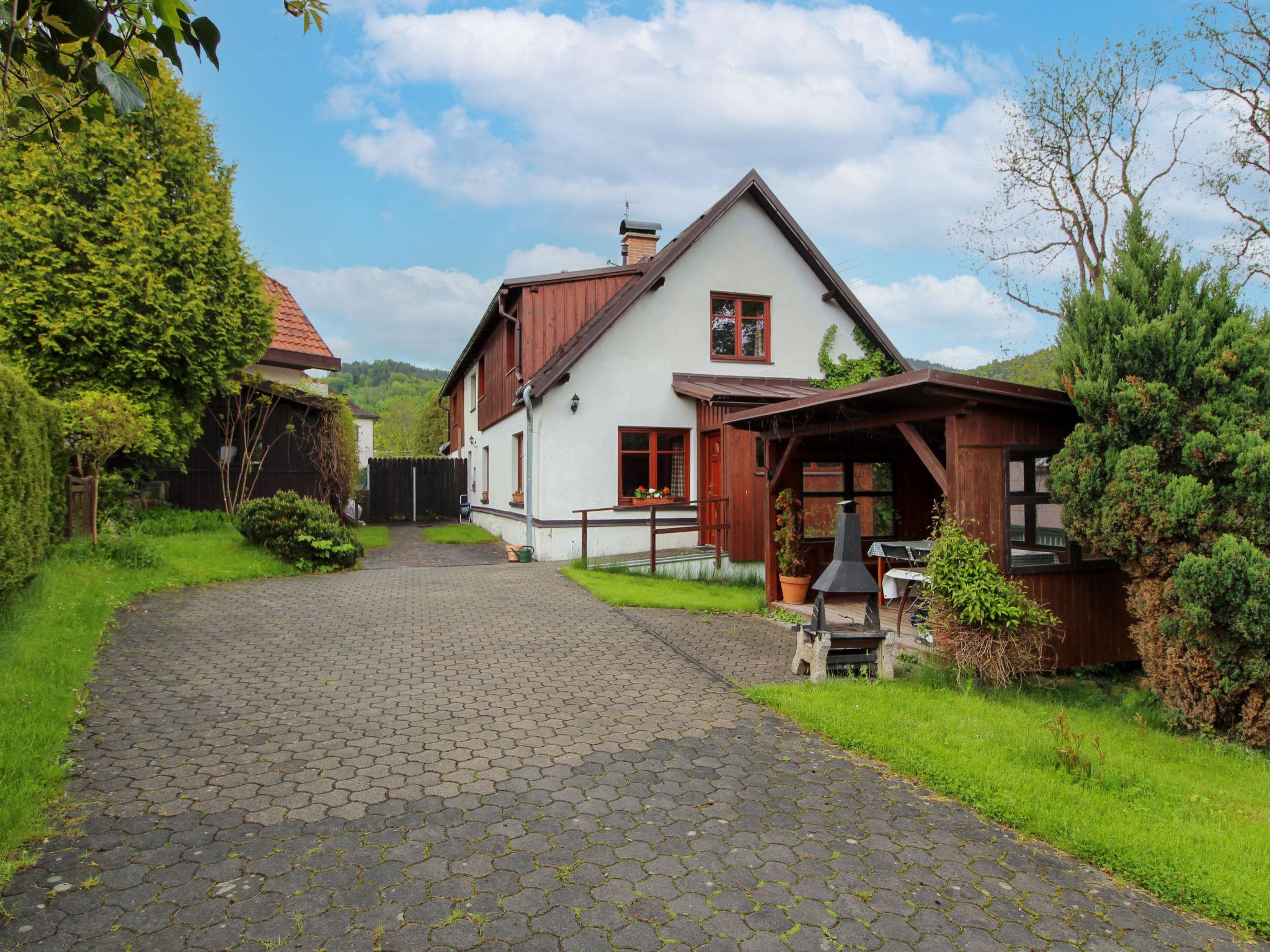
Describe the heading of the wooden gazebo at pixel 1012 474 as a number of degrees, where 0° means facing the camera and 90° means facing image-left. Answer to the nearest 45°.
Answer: approximately 45°

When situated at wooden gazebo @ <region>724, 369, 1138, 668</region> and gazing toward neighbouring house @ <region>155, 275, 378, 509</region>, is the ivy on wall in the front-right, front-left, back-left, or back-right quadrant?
front-right

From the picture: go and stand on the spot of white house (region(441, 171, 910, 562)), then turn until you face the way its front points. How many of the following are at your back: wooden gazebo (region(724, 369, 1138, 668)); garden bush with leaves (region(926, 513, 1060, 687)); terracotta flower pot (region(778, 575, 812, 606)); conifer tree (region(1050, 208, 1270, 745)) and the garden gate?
1

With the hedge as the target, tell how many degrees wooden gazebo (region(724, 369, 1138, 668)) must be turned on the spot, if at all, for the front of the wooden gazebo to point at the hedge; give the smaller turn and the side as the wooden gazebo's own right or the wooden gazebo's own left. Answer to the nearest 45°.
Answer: approximately 45° to the wooden gazebo's own right

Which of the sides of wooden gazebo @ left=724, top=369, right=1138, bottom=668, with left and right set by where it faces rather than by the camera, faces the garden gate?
right

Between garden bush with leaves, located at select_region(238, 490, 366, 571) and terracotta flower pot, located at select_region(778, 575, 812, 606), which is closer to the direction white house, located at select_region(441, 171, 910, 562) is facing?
the terracotta flower pot

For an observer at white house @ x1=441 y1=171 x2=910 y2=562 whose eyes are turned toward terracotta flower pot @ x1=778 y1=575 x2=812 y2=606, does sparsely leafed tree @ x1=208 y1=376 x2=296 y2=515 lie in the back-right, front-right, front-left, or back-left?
back-right

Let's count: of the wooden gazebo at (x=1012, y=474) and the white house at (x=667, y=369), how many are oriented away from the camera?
0

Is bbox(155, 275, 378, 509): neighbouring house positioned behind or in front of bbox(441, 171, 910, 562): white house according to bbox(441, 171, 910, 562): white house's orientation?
behind

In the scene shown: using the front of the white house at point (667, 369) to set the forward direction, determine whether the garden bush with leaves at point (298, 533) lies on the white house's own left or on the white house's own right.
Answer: on the white house's own right

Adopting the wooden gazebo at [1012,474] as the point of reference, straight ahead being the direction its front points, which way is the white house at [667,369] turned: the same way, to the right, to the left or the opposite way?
to the left

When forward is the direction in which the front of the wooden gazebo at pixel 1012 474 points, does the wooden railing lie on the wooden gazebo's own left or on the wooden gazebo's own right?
on the wooden gazebo's own right
